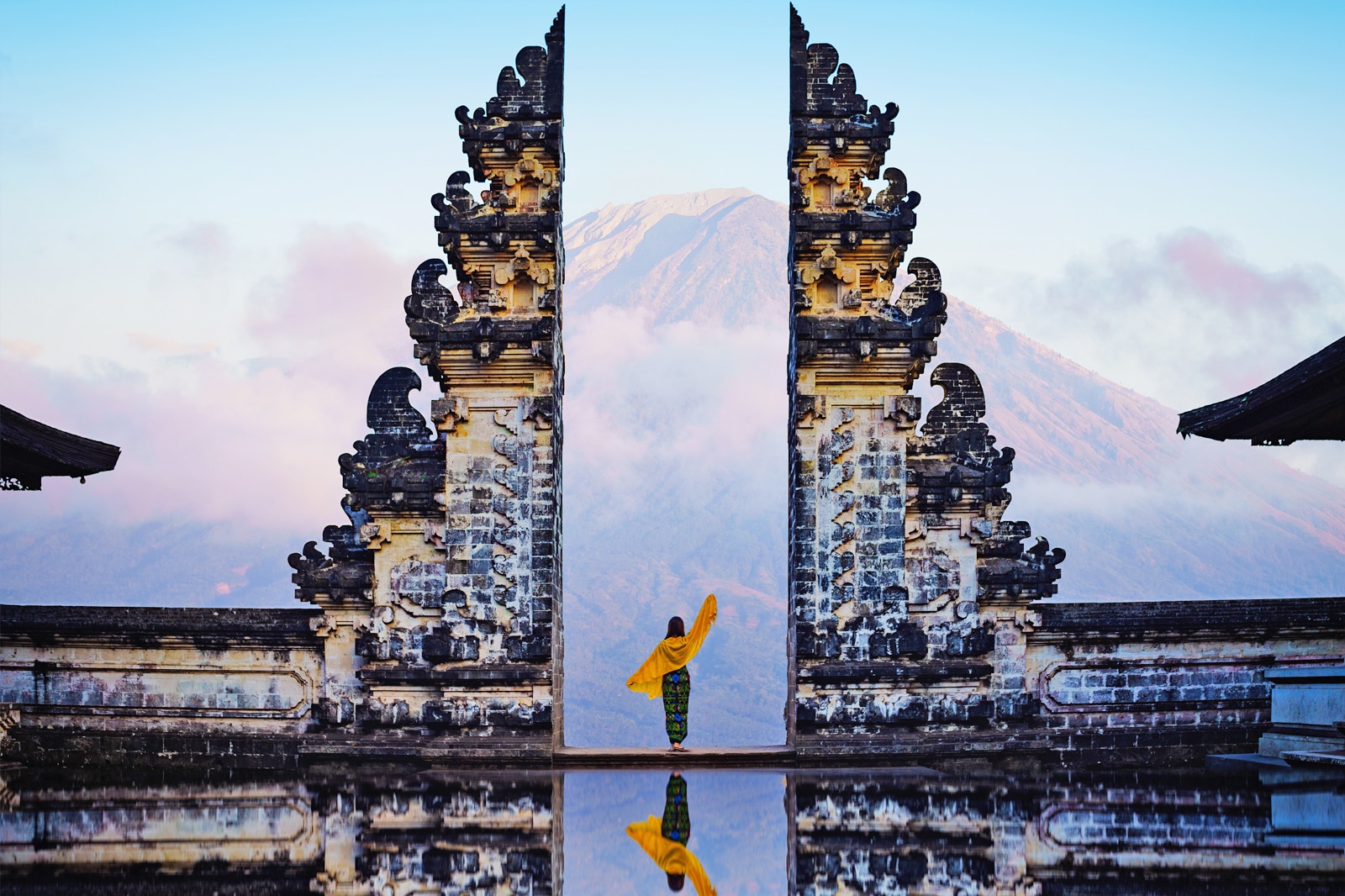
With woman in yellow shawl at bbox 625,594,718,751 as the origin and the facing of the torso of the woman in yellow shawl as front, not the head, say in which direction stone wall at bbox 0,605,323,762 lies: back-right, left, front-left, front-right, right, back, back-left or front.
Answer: left

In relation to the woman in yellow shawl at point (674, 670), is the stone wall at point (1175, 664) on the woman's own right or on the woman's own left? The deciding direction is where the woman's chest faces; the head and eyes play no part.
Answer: on the woman's own right

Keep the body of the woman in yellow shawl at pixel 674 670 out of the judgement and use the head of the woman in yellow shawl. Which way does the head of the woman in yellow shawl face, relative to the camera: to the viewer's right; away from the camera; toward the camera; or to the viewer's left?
away from the camera

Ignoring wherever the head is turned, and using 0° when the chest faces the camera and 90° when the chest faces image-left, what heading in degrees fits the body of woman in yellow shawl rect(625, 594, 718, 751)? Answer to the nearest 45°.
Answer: approximately 180°
